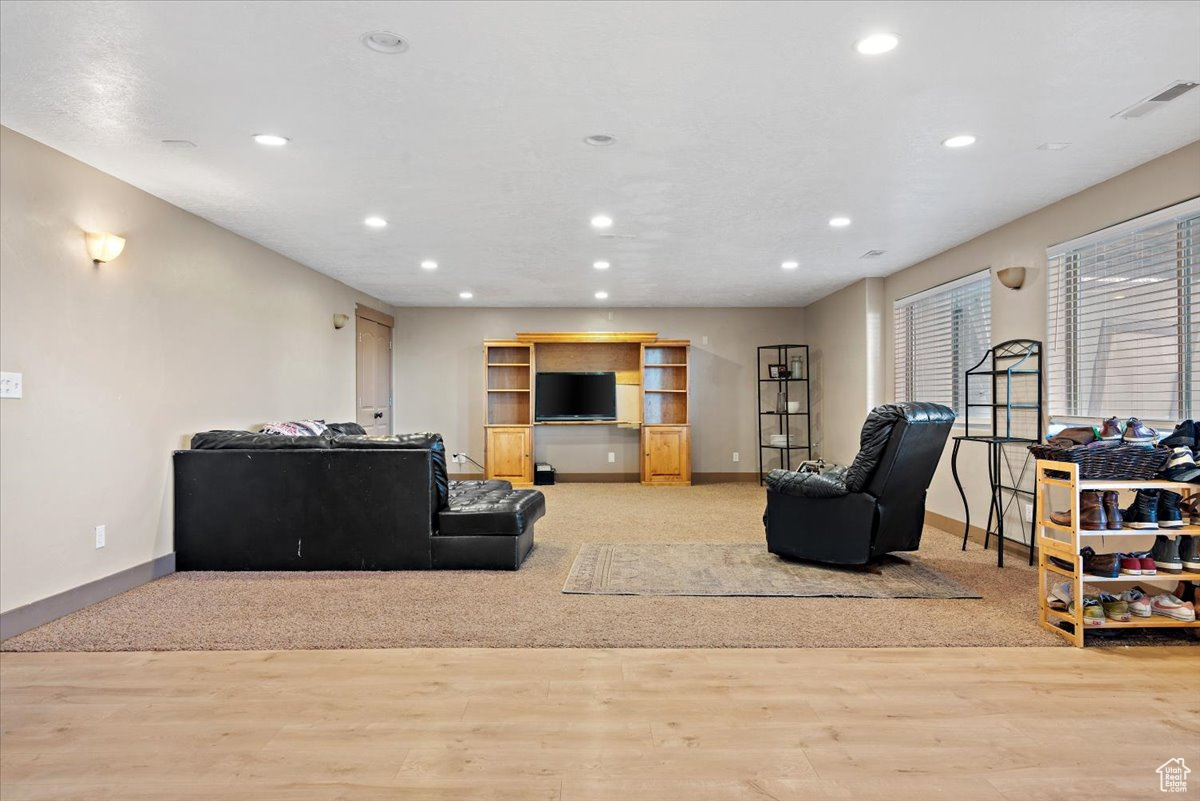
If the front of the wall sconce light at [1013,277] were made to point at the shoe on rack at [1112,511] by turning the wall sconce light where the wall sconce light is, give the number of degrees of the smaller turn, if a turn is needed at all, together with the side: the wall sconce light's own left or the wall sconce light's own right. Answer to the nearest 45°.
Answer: approximately 45° to the wall sconce light's own left

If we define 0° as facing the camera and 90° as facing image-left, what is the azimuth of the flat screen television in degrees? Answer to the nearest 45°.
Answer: approximately 0°

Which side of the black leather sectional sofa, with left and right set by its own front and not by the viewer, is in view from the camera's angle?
back

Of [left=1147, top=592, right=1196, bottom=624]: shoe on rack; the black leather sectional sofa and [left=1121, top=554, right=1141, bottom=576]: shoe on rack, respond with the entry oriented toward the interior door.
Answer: the black leather sectional sofa

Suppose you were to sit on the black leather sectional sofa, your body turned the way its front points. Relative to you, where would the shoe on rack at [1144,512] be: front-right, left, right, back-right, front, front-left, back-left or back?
back-right

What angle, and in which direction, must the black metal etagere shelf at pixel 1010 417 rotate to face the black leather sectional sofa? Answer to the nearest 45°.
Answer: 0° — it already faces it

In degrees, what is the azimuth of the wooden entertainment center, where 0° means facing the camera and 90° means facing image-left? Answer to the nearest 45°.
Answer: approximately 0°

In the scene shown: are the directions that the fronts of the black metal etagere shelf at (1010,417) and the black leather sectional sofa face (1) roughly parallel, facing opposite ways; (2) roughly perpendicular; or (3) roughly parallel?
roughly perpendicular

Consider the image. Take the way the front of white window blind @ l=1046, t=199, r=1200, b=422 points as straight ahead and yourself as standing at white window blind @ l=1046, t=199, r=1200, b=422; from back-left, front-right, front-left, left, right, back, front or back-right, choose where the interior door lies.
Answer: front-right

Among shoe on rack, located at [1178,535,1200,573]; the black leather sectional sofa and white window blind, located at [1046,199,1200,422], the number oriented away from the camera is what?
1

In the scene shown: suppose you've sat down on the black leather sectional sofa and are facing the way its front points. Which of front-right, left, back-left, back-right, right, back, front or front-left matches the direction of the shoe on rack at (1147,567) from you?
back-right

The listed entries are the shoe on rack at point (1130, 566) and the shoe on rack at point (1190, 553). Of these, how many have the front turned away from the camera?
0

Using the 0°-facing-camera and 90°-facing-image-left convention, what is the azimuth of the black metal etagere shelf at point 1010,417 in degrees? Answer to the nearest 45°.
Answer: approximately 45°

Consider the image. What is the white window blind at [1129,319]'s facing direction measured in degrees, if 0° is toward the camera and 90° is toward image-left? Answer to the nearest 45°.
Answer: approximately 45°

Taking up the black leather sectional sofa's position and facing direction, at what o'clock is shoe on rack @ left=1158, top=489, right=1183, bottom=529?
The shoe on rack is roughly at 4 o'clock from the black leather sectional sofa.
